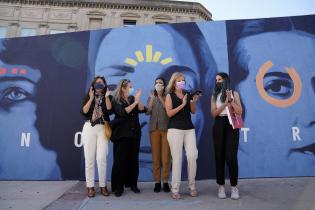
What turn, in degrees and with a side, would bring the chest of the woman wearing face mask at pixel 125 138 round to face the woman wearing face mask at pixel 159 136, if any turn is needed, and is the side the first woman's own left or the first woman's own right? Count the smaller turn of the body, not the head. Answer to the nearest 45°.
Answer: approximately 45° to the first woman's own left

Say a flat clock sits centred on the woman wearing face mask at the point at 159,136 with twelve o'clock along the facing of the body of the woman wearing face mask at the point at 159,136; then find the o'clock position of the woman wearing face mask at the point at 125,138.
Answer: the woman wearing face mask at the point at 125,138 is roughly at 3 o'clock from the woman wearing face mask at the point at 159,136.

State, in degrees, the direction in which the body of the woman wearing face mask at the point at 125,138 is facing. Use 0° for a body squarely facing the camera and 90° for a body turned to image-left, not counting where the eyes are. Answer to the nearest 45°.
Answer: approximately 315°

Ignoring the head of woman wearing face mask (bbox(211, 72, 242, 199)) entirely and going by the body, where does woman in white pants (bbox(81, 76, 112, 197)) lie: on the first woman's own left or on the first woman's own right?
on the first woman's own right

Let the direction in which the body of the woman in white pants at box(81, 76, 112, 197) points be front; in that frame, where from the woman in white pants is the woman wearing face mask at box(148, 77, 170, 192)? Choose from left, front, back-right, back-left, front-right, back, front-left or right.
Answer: left

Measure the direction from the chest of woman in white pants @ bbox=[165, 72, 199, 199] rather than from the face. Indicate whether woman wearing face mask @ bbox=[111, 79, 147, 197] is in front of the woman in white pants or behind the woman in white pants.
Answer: behind

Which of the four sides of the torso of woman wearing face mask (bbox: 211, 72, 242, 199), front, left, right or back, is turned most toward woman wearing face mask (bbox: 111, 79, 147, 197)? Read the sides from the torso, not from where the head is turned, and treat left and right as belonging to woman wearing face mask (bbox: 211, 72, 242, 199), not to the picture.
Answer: right

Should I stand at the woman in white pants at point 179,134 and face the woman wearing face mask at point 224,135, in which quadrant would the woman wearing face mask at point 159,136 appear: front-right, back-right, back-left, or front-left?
back-left

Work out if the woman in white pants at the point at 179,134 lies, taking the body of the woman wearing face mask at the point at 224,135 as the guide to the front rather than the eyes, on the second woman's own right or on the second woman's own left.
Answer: on the second woman's own right

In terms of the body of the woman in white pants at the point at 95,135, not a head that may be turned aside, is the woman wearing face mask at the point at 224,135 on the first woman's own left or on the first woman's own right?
on the first woman's own left

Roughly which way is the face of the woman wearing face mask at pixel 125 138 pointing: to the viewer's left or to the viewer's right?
to the viewer's right

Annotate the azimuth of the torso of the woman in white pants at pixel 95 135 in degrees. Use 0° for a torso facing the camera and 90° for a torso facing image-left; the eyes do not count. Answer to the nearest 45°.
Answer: approximately 0°
